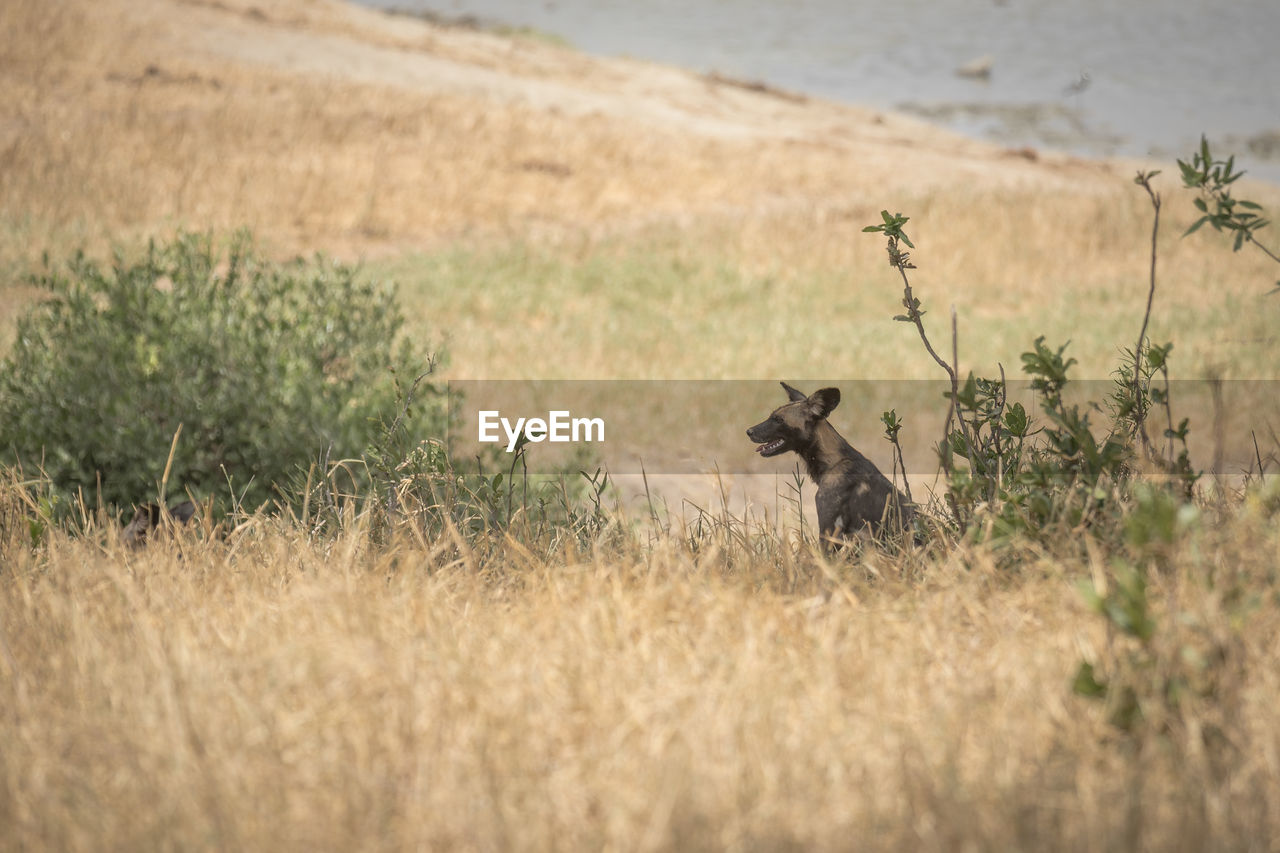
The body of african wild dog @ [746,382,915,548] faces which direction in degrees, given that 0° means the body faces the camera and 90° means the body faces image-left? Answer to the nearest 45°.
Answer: approximately 90°

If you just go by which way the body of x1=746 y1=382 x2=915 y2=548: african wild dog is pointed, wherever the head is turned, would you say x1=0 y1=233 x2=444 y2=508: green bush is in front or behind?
in front
